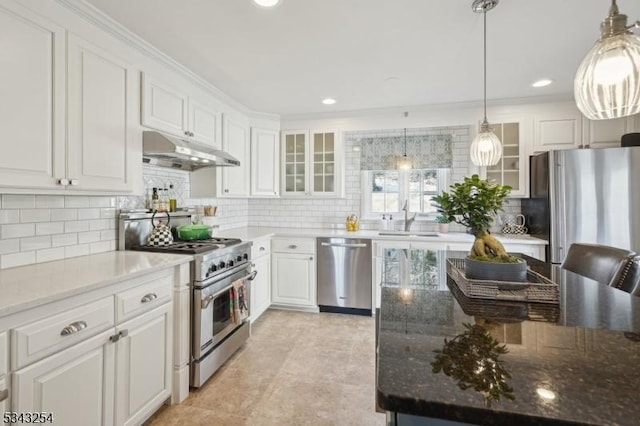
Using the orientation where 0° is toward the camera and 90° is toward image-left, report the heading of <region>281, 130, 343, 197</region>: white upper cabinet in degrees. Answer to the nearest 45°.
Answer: approximately 0°

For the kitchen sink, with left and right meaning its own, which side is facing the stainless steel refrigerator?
left

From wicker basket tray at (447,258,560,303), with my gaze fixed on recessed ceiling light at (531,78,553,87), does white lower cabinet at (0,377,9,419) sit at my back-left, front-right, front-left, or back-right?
back-left

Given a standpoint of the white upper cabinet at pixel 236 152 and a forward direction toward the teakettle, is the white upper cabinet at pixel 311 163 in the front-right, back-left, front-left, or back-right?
back-left

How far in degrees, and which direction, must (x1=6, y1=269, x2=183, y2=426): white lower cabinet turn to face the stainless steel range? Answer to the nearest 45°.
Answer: approximately 90° to its left

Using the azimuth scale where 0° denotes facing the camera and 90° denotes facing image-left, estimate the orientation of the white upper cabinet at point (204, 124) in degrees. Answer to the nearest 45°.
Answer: approximately 315°

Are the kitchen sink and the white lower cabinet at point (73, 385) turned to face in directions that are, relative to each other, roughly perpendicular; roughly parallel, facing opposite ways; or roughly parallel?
roughly perpendicular
